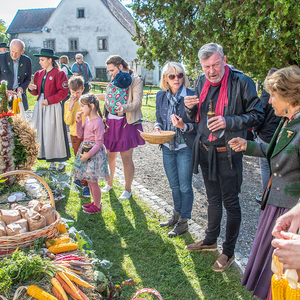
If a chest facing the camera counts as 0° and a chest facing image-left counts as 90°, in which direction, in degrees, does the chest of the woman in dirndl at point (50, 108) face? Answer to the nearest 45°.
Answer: approximately 45°

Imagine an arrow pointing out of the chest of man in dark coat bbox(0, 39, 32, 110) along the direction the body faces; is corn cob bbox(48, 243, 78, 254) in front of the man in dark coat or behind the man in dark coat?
in front

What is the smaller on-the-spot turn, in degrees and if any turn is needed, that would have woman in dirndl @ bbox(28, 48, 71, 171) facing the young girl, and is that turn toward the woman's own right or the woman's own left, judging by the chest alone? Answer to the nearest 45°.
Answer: approximately 45° to the woman's own left

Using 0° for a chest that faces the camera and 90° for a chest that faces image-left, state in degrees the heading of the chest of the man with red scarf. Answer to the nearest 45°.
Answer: approximately 45°

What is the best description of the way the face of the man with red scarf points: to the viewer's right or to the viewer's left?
to the viewer's left

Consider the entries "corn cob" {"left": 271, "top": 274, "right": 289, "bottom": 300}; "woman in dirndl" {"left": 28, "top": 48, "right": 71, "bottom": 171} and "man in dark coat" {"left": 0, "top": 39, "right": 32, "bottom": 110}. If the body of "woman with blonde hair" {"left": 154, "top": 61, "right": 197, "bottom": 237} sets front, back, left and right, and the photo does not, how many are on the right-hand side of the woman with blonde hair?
2

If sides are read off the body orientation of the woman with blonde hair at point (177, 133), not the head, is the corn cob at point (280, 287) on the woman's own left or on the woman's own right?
on the woman's own left

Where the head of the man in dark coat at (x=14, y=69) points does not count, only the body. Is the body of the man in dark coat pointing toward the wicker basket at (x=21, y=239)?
yes

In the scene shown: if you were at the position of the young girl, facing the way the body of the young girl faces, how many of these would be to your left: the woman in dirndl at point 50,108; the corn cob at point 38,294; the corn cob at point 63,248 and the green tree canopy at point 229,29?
2

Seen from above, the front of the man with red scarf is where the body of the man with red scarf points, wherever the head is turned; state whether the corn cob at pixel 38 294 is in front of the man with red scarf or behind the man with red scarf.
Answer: in front
